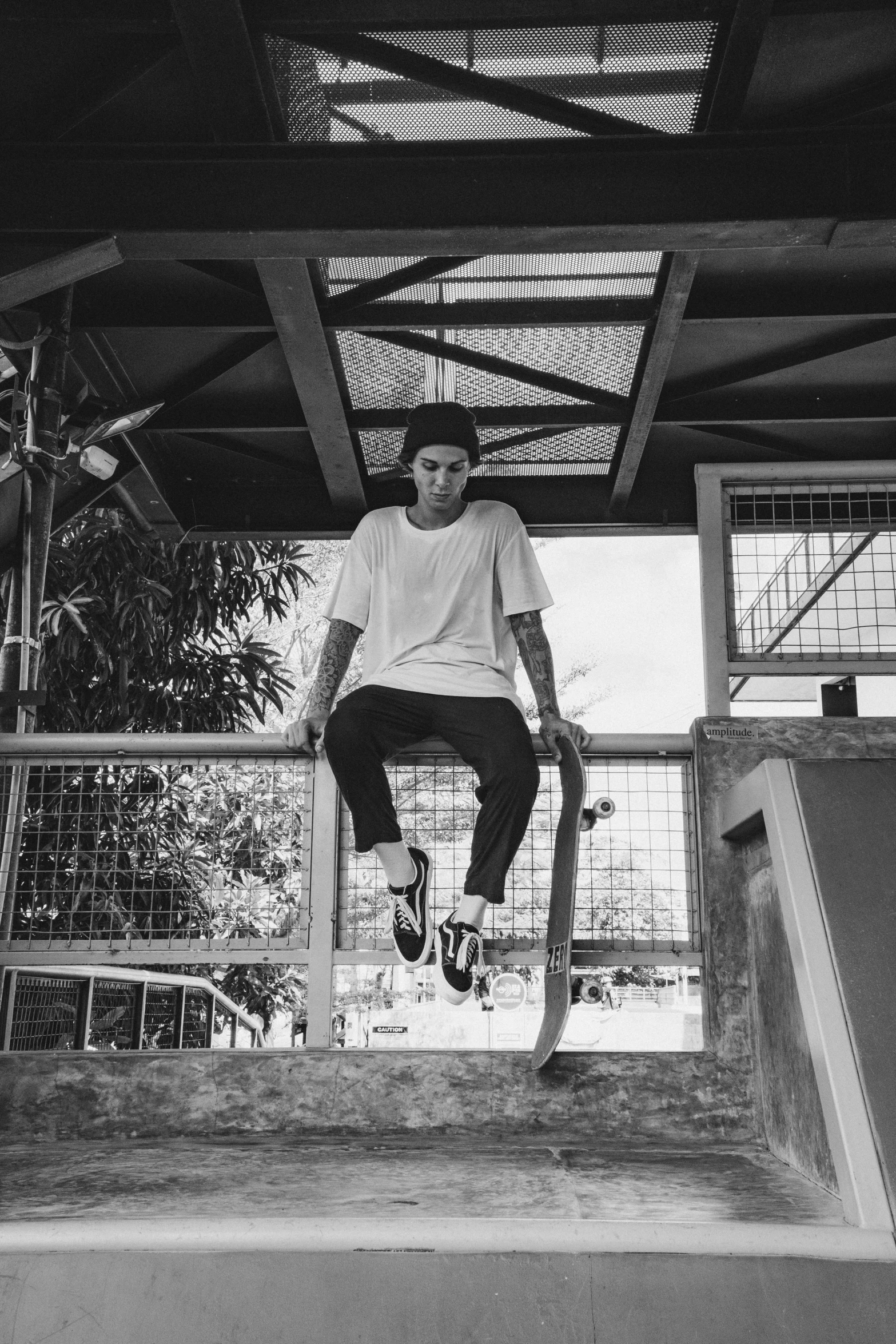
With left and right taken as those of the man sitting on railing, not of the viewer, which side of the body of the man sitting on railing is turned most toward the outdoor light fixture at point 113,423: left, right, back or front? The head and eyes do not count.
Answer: right

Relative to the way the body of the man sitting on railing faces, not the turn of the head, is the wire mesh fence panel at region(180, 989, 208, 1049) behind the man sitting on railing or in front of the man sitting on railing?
behind

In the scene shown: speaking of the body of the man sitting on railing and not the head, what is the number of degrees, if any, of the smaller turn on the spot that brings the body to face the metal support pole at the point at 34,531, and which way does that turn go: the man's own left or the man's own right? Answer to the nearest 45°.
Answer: approximately 90° to the man's own right

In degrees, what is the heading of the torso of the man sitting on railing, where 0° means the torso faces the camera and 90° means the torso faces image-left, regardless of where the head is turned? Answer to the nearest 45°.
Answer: approximately 0°
